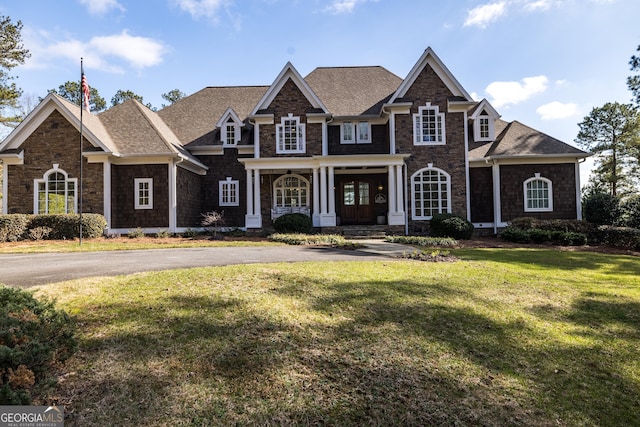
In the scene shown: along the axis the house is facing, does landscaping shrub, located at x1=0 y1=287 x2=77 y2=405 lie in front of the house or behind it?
in front

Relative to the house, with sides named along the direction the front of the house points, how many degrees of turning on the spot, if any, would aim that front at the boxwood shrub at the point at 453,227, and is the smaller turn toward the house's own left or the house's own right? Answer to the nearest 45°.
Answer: approximately 45° to the house's own left

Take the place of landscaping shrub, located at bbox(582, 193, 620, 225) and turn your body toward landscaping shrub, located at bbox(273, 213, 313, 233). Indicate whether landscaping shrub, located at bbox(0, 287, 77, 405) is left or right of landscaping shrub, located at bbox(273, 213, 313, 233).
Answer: left

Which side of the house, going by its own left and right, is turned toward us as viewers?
front

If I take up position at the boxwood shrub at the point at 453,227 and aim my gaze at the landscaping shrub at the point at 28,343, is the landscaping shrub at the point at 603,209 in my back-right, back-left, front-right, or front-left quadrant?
back-left

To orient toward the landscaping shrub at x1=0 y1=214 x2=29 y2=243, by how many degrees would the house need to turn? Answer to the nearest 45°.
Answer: approximately 90° to its right

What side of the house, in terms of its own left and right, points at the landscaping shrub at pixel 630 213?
left

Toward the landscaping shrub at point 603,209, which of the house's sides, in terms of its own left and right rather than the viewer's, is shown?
left
